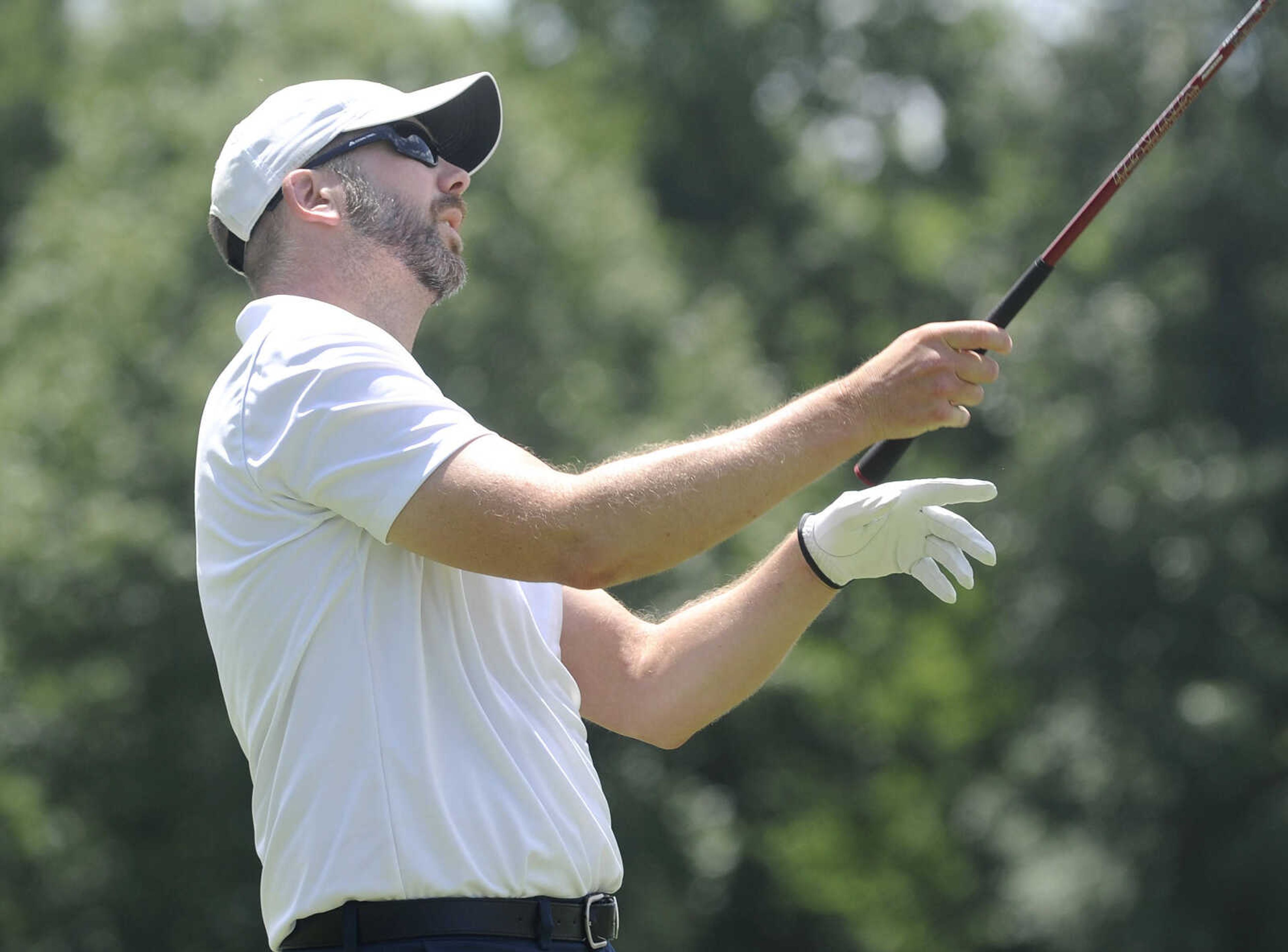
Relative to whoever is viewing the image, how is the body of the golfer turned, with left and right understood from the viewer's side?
facing to the right of the viewer

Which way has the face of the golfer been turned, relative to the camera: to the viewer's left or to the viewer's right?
to the viewer's right
